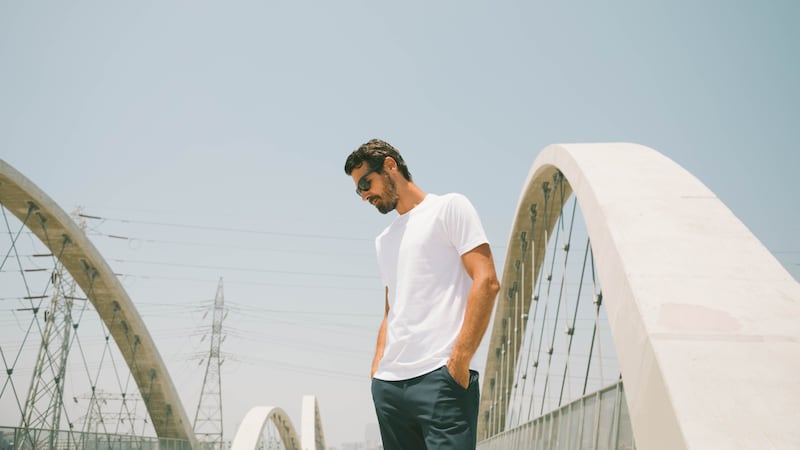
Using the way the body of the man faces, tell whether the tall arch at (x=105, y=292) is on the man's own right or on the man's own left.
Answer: on the man's own right

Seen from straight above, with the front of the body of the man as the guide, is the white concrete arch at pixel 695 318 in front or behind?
behind

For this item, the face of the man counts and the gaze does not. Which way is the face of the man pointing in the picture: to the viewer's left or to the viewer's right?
to the viewer's left
